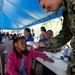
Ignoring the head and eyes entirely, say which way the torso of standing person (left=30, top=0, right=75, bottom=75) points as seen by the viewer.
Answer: to the viewer's left

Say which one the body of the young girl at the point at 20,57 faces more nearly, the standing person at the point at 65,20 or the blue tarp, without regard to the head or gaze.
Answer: the standing person

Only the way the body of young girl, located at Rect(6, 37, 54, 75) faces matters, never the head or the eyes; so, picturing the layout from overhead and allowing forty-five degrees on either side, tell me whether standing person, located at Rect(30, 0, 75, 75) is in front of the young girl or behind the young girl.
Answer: in front

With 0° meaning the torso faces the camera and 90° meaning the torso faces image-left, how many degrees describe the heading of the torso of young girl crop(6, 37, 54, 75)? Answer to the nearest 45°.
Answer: approximately 315°

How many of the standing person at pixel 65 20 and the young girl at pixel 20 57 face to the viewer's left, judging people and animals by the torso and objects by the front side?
1

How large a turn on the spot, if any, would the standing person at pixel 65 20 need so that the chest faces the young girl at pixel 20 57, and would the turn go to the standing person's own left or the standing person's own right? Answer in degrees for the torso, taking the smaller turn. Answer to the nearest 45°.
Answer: approximately 45° to the standing person's own right
